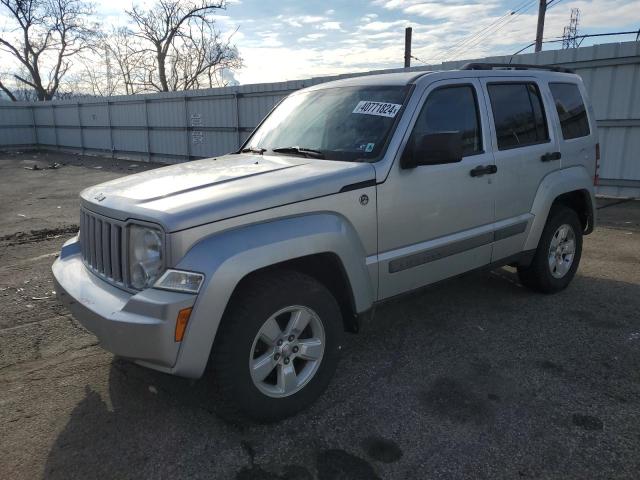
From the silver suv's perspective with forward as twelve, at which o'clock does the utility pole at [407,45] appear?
The utility pole is roughly at 5 o'clock from the silver suv.

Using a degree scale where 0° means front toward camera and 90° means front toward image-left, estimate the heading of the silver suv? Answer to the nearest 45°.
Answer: approximately 45°

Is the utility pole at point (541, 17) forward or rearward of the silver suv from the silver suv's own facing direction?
rearward
